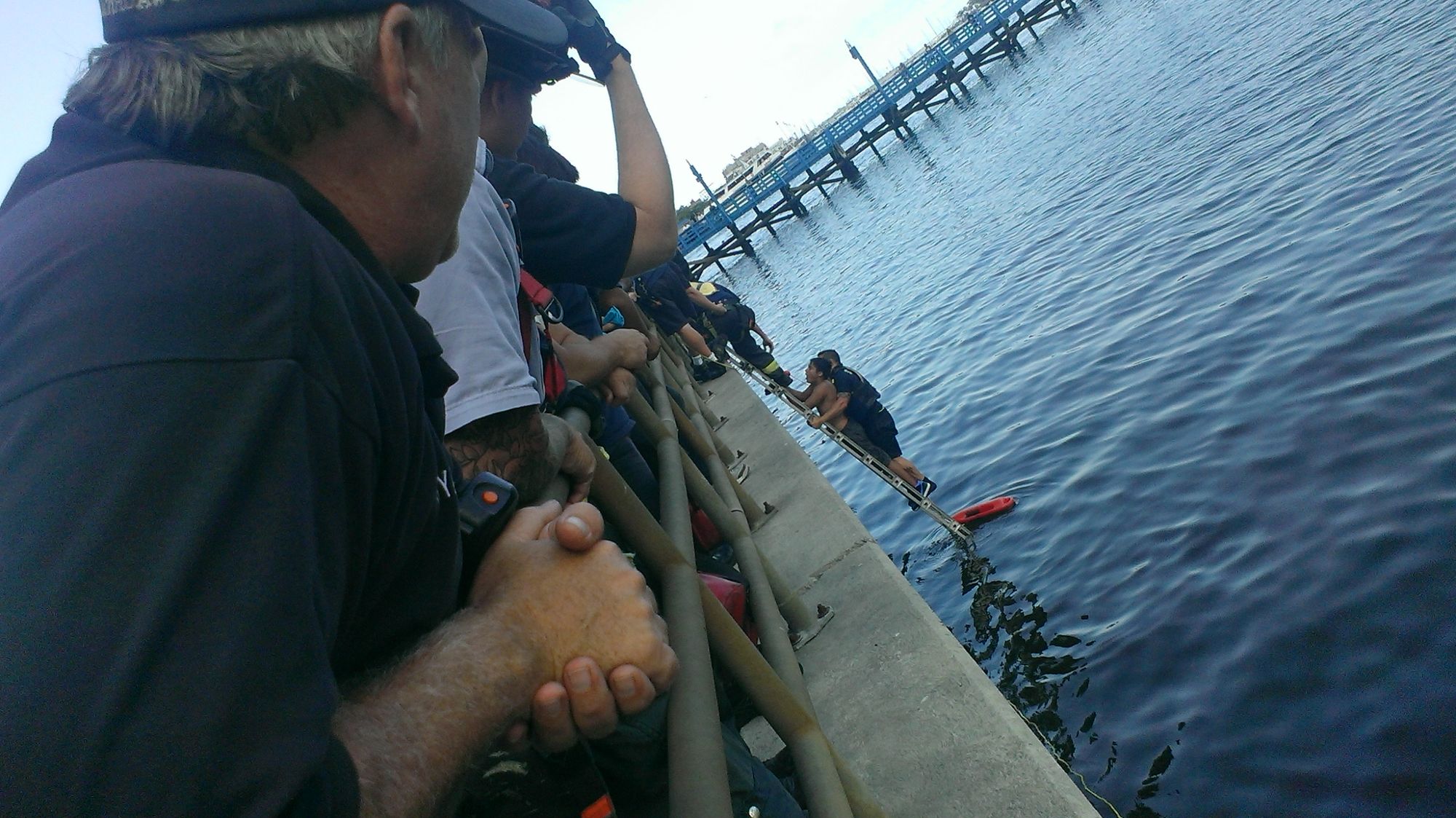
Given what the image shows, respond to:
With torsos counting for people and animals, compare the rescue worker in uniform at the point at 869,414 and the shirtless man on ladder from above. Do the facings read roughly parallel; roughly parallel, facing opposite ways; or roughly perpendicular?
roughly parallel

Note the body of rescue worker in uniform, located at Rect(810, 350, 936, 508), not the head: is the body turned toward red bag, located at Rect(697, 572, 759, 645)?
no

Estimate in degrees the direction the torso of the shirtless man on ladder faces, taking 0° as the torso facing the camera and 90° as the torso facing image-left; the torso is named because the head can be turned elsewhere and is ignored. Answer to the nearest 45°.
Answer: approximately 90°

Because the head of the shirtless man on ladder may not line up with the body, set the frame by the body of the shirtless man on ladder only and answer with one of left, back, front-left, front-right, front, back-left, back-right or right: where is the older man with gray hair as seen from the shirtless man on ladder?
left

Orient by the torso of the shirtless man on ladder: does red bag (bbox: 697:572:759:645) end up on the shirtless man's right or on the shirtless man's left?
on the shirtless man's left

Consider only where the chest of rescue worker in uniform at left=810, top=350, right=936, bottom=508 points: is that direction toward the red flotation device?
no

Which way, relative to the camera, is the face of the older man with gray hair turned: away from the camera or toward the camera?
away from the camera

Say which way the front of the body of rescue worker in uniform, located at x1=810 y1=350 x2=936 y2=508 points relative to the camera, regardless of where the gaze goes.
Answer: to the viewer's left
